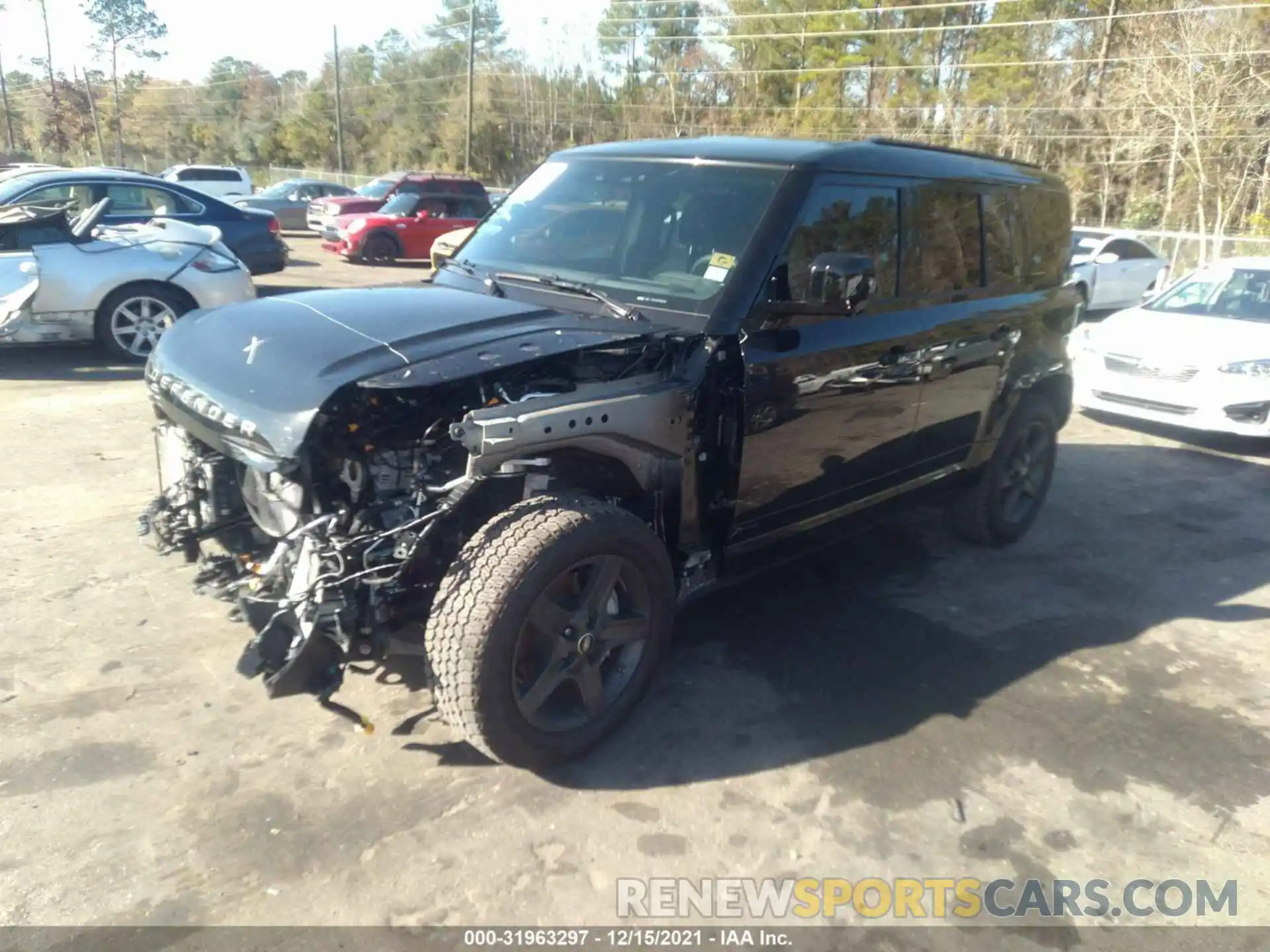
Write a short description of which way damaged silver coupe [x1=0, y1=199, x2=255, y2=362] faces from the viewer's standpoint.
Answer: facing to the left of the viewer

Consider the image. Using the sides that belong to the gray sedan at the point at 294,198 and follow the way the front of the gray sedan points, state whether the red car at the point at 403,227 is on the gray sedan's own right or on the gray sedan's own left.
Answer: on the gray sedan's own left

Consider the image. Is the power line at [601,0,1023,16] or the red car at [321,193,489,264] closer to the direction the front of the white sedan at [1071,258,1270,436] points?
the red car

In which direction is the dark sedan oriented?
to the viewer's left

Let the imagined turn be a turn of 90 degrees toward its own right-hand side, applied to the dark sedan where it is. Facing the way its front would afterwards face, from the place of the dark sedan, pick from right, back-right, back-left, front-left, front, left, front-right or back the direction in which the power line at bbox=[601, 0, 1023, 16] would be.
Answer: front-right

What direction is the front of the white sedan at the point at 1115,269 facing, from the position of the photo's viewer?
facing the viewer and to the left of the viewer

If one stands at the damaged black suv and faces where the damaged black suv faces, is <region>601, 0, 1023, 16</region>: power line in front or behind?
behind

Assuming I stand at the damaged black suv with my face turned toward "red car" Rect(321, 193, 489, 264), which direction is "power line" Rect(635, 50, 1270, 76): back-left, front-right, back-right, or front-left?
front-right

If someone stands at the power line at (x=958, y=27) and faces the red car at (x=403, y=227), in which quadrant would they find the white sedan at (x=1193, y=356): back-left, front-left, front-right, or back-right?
front-left

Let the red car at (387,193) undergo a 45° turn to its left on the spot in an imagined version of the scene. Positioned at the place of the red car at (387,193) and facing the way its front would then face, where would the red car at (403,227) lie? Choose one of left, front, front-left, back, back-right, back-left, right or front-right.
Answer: front

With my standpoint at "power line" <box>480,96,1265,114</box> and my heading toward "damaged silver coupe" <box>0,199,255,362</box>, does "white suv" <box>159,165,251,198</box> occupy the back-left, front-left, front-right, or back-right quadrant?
front-right

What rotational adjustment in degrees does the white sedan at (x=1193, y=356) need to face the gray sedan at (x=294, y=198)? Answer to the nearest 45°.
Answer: approximately 90° to its right

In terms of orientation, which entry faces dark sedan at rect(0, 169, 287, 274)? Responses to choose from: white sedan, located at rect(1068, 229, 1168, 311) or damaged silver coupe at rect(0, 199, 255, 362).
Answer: the white sedan

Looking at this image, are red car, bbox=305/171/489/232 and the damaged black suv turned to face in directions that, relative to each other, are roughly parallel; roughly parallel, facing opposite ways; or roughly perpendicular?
roughly parallel

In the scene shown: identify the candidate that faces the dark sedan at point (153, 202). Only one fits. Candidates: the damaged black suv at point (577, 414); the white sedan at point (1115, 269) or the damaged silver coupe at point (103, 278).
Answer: the white sedan
